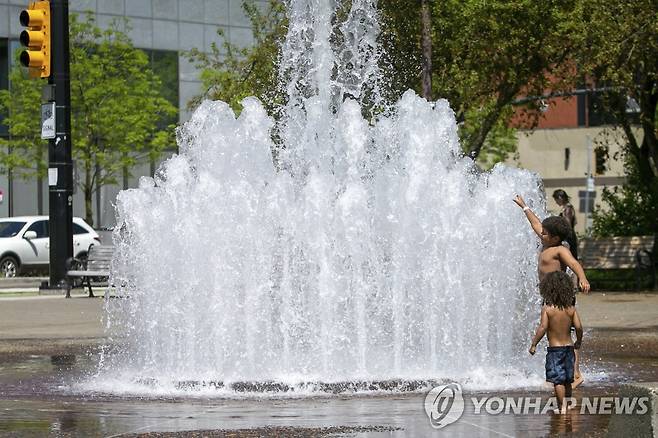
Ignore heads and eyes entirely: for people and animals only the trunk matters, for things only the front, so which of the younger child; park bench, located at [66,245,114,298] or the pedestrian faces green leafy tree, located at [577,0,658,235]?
the younger child

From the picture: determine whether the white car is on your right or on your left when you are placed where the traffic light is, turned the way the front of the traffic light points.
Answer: on your right

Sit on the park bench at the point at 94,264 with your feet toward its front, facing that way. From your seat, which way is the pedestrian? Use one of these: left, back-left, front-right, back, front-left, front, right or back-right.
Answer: left

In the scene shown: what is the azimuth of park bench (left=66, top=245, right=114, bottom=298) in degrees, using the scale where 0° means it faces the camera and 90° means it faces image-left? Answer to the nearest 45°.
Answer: approximately 45°

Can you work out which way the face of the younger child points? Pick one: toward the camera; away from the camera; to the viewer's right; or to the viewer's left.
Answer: away from the camera

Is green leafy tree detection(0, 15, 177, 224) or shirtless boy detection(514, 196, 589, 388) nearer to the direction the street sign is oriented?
the shirtless boy

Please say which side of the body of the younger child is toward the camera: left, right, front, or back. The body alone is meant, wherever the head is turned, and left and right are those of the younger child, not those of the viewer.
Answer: back
